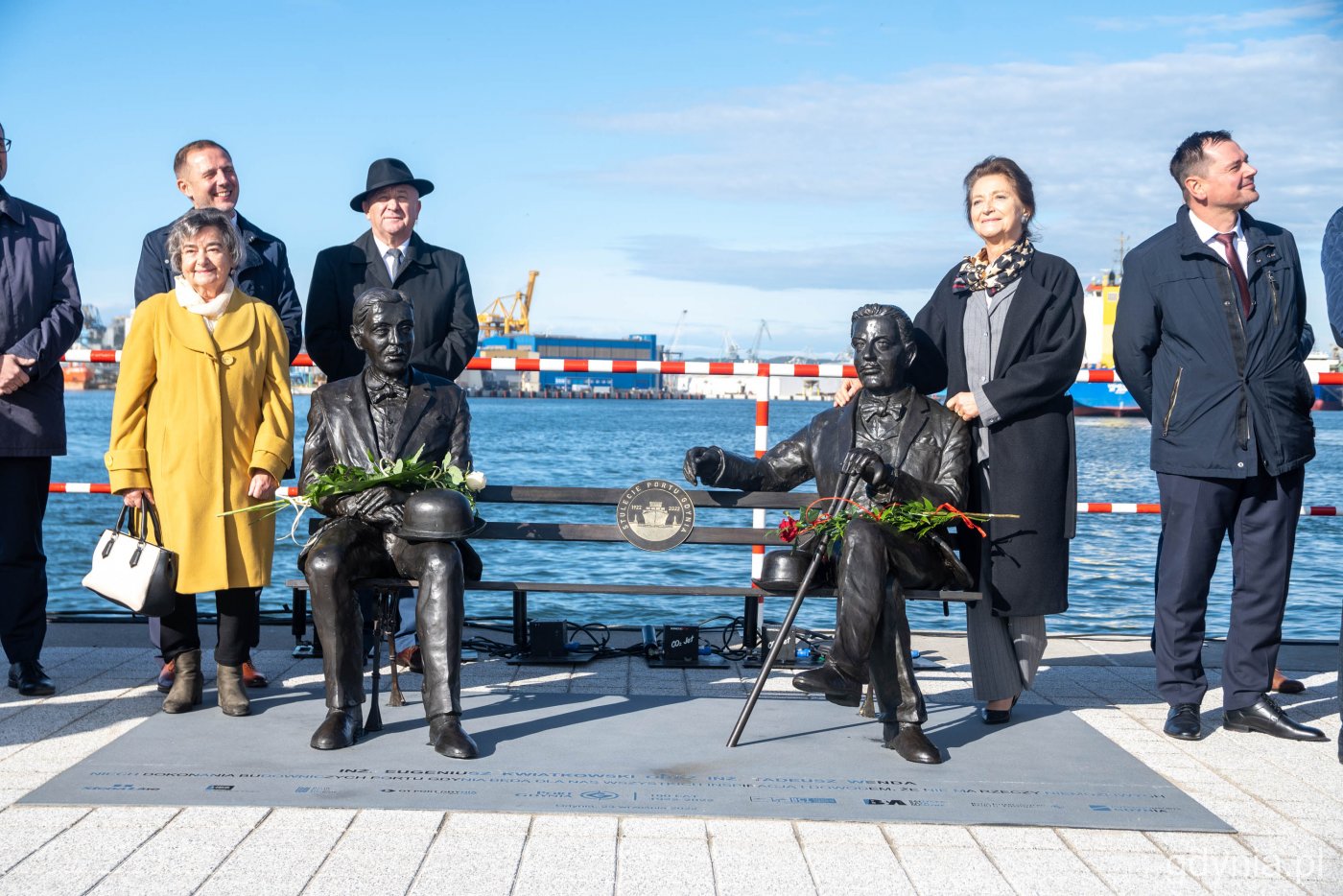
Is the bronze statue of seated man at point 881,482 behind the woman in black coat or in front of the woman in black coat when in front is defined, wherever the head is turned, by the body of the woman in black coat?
in front

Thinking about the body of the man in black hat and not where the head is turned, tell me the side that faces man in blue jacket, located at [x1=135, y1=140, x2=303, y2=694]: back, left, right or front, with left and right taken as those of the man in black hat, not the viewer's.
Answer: right

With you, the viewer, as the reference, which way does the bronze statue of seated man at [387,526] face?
facing the viewer

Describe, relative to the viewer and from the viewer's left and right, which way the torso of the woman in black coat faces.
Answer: facing the viewer and to the left of the viewer

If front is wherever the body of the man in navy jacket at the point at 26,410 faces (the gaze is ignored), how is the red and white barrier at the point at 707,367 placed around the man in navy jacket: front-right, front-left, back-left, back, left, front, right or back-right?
left

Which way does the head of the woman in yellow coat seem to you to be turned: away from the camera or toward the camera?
toward the camera

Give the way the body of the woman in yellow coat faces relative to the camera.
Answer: toward the camera

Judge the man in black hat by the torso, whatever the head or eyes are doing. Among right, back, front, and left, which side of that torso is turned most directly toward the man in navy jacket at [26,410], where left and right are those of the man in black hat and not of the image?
right

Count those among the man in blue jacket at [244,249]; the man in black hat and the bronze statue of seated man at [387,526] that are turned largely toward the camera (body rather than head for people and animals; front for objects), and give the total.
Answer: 3

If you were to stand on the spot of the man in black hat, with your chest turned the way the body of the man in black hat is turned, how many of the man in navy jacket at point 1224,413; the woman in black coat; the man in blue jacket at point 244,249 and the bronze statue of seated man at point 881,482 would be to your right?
1

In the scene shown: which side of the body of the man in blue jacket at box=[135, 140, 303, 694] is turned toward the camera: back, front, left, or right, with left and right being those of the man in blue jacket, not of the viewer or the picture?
front

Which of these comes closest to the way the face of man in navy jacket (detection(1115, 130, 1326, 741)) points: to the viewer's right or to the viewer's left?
to the viewer's right
